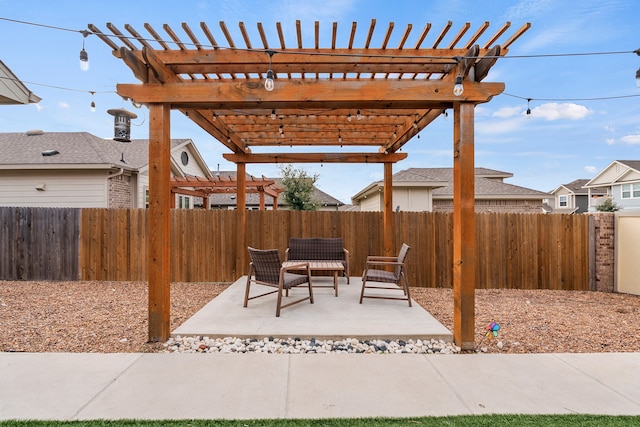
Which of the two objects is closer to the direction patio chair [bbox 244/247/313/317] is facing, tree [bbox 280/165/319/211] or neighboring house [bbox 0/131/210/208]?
the tree

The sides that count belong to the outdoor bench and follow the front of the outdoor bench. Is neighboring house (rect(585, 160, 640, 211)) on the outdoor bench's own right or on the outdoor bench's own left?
on the outdoor bench's own left

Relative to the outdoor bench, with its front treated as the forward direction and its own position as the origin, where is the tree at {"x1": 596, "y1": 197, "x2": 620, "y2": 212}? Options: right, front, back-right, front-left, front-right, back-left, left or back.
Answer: back-left

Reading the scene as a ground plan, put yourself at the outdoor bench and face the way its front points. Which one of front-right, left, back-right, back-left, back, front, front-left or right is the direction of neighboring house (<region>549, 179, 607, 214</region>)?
back-left

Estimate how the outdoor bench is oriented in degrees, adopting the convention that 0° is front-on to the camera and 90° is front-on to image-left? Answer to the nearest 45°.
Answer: approximately 0°
